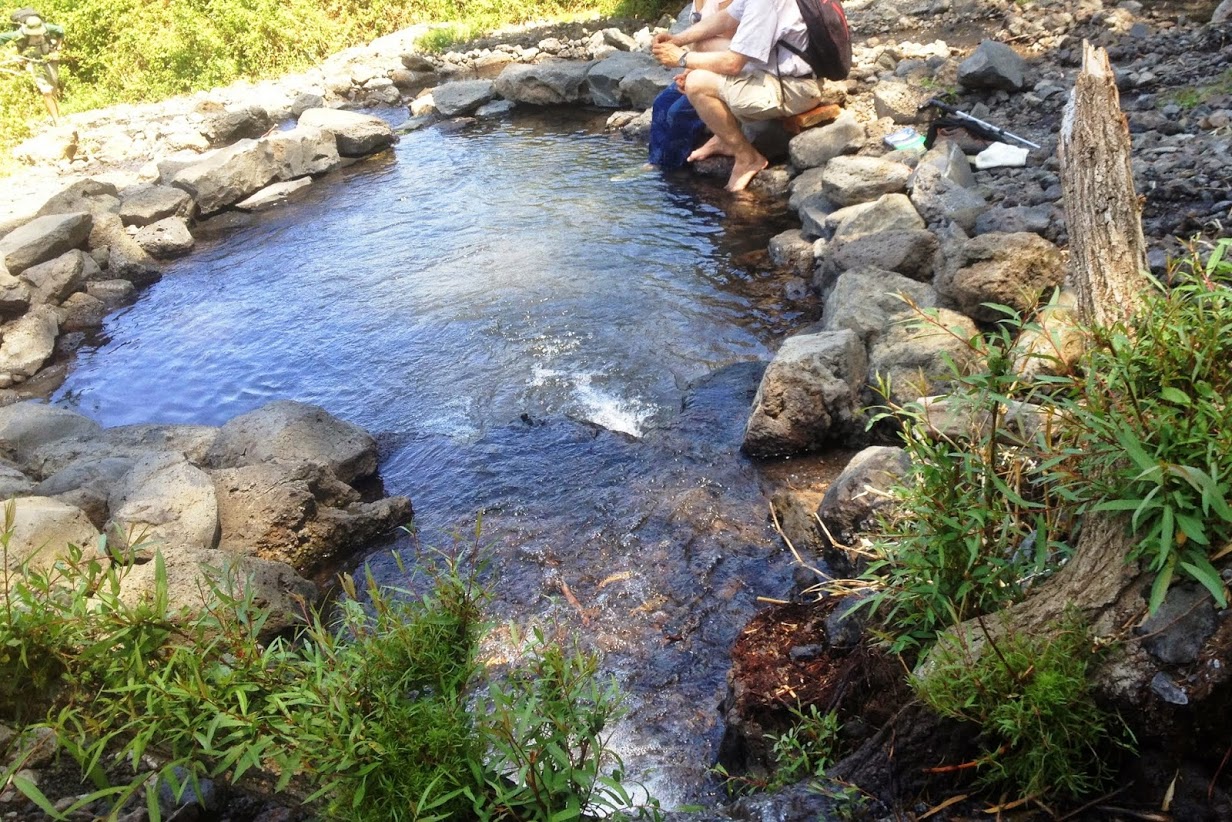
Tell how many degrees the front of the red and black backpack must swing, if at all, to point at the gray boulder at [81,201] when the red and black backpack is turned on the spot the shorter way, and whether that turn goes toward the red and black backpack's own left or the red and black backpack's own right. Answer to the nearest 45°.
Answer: approximately 180°

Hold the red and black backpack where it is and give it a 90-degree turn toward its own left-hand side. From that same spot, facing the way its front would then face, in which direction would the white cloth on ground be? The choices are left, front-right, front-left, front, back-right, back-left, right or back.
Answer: back-right

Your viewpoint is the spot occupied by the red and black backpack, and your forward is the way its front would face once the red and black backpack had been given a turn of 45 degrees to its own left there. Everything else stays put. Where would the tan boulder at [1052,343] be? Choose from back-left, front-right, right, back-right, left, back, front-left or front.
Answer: back-right

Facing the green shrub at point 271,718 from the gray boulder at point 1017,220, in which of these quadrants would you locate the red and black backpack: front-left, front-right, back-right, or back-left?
back-right

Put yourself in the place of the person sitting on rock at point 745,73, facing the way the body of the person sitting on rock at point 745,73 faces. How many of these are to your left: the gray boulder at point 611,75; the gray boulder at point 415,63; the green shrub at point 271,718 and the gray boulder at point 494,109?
1

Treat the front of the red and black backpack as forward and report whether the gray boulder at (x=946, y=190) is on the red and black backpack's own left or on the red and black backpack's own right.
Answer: on the red and black backpack's own right

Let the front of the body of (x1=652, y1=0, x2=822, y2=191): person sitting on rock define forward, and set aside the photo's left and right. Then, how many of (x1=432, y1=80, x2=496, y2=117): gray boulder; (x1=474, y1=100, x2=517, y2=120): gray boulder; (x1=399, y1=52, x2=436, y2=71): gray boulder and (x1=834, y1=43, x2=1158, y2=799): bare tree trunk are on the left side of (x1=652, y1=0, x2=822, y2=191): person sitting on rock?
1

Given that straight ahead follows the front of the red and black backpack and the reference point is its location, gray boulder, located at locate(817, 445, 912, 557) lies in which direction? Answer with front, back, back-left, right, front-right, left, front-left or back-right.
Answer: right

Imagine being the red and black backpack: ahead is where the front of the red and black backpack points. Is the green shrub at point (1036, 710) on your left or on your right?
on your right

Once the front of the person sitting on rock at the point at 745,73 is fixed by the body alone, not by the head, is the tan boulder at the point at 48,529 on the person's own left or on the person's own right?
on the person's own left

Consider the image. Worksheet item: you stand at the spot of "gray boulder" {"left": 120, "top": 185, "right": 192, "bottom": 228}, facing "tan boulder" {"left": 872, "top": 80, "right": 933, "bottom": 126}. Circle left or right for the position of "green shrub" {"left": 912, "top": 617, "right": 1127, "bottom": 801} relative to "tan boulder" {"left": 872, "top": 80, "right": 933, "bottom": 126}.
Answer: right

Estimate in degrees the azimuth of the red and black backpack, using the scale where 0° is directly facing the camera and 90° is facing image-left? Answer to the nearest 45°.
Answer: approximately 270°

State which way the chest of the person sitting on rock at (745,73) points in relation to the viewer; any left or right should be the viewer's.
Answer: facing to the left of the viewer

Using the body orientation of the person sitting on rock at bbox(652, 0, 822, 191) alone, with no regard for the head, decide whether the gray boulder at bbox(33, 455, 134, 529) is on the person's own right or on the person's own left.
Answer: on the person's own left

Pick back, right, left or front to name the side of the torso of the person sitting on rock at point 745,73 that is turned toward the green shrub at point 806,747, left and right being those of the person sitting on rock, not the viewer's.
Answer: left

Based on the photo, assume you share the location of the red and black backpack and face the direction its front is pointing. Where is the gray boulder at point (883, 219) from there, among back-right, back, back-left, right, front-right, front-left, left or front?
right
